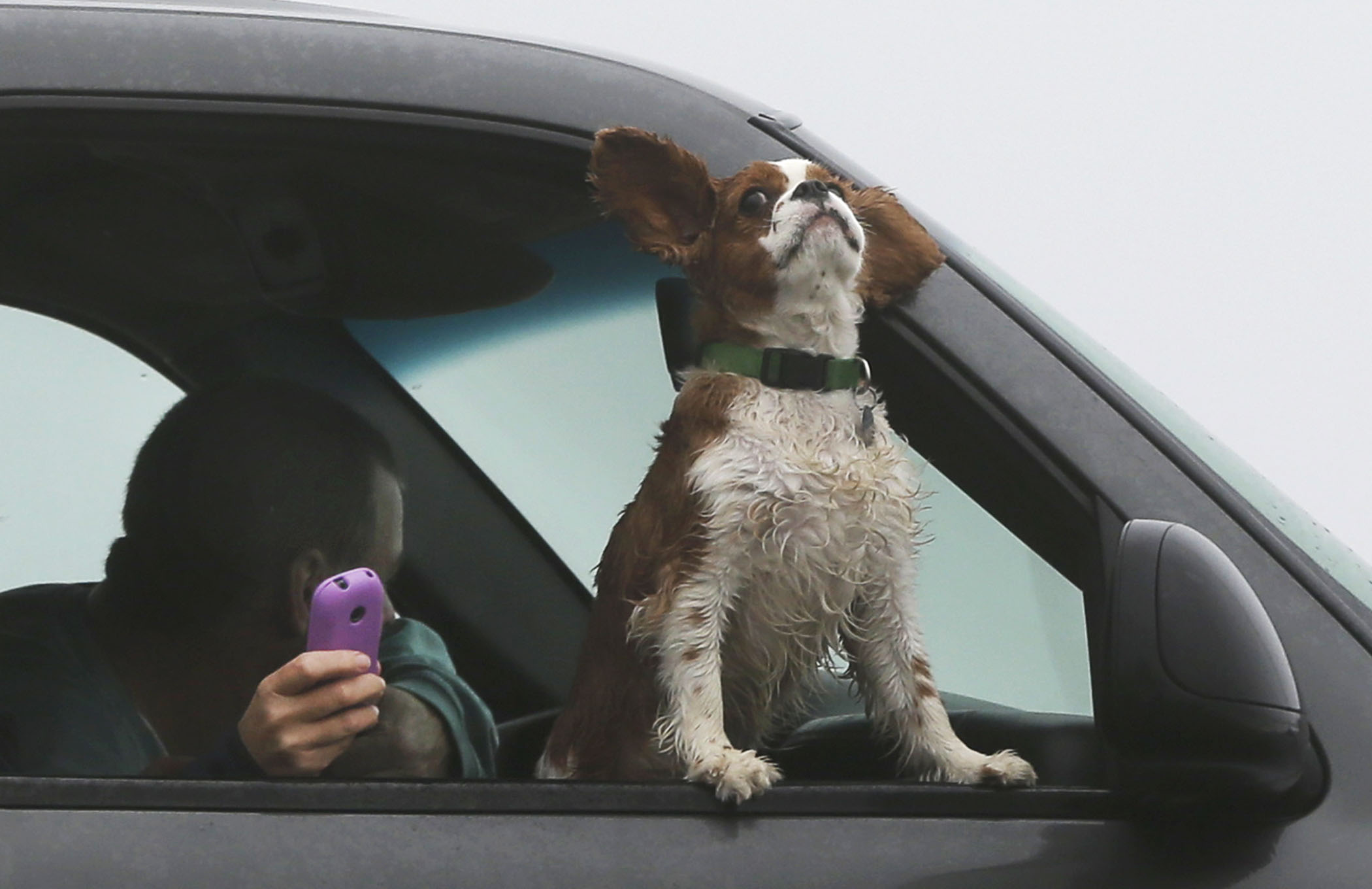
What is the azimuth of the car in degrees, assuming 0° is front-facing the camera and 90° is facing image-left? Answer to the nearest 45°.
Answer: approximately 270°

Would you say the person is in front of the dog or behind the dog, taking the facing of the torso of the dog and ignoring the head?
behind

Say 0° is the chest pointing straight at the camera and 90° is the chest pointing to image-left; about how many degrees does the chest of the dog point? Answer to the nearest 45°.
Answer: approximately 315°
